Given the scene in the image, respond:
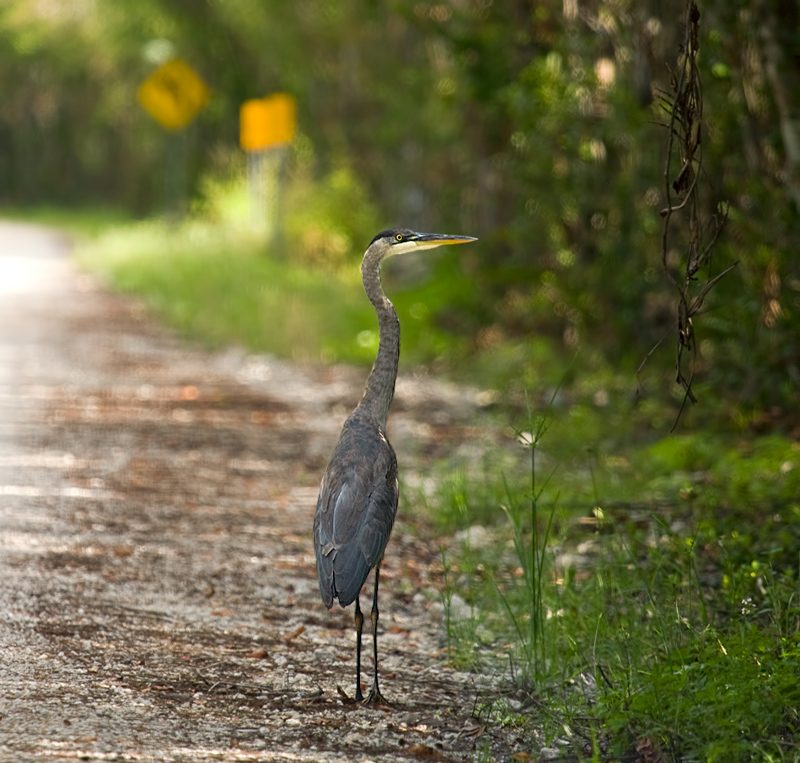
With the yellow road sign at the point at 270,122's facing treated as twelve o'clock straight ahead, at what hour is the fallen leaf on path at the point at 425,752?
The fallen leaf on path is roughly at 12 o'clock from the yellow road sign.

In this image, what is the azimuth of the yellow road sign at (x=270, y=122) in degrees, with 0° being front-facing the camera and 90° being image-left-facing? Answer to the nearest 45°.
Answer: approximately 0°

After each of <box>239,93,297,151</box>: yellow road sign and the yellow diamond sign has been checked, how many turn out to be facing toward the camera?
2

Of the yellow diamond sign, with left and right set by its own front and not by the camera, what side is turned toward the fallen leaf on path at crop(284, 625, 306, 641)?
front

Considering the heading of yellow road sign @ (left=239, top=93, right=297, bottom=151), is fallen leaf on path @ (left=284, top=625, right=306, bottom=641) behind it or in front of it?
in front

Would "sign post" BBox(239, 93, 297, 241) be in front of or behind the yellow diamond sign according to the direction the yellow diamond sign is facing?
in front

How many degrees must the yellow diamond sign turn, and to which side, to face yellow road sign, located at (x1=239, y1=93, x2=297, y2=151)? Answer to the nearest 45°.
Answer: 0° — it already faces it

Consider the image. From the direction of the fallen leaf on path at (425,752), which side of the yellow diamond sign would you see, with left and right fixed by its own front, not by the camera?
front
